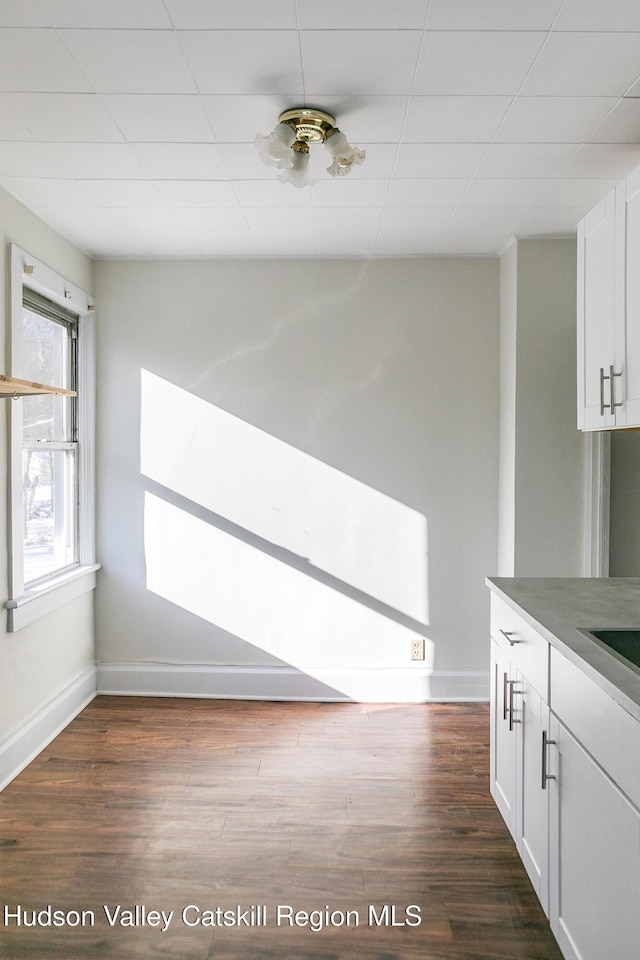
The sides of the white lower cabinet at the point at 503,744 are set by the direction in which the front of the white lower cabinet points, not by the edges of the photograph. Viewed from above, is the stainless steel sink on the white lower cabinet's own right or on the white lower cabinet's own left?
on the white lower cabinet's own left

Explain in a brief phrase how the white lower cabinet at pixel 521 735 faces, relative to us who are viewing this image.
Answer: facing to the left of the viewer

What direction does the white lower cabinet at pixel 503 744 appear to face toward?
to the viewer's left

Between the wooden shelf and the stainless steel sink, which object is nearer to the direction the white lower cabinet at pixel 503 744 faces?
the wooden shelf

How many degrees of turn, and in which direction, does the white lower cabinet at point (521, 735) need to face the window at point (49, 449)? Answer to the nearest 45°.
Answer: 0° — it already faces it

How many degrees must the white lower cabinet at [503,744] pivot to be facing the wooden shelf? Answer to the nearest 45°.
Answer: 0° — it already faces it
